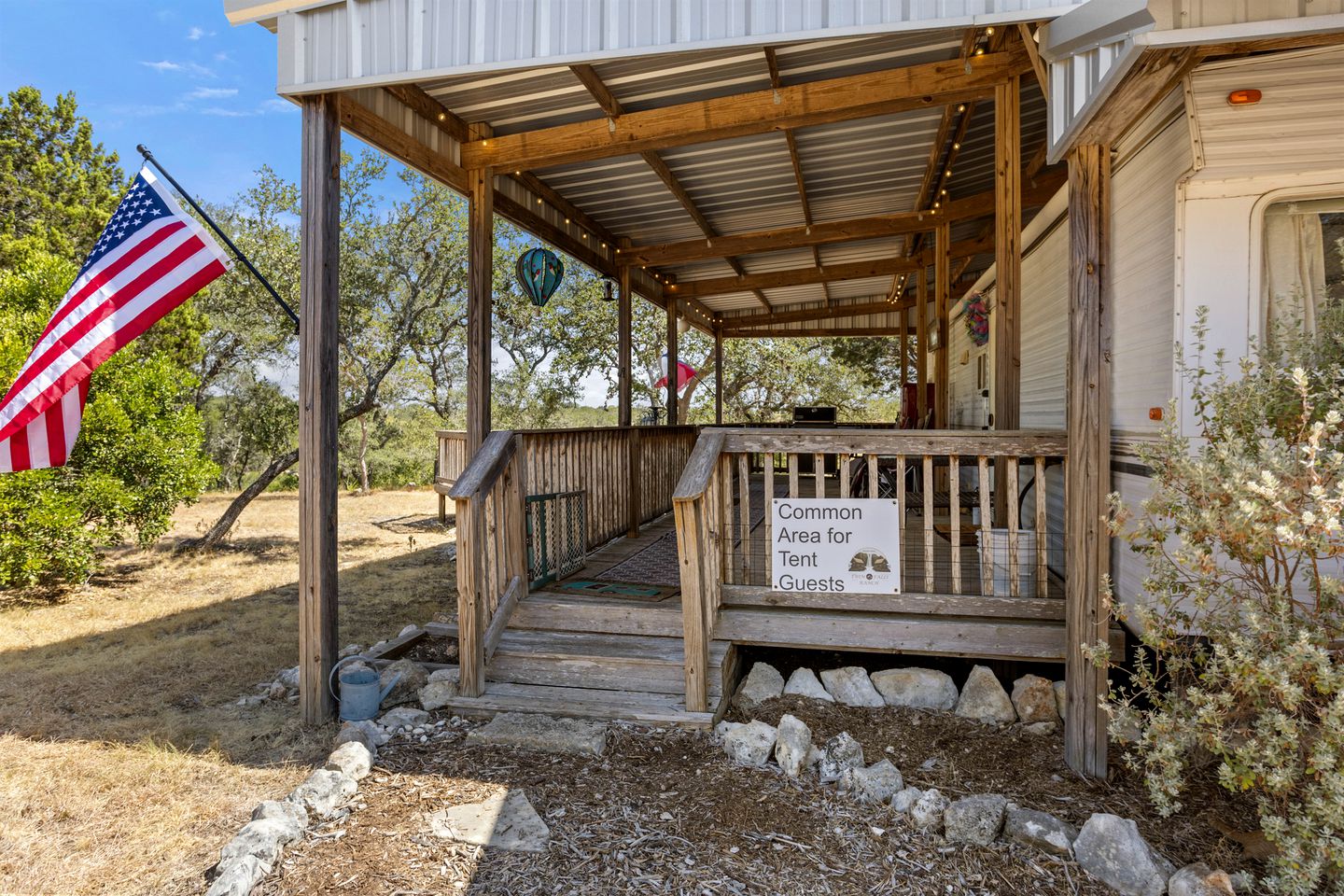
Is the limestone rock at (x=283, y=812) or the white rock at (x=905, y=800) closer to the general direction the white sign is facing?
the white rock

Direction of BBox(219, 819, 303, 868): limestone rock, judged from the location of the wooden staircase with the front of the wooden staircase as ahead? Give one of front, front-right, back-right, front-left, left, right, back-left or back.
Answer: front-right

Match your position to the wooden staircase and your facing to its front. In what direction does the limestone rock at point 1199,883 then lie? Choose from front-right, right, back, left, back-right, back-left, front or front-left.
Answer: front-left

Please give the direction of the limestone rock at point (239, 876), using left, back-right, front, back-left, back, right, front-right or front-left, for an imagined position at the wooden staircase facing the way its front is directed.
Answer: front-right

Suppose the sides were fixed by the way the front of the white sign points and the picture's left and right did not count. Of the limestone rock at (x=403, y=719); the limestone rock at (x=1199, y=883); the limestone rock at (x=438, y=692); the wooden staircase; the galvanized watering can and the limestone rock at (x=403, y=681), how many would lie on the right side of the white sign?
5

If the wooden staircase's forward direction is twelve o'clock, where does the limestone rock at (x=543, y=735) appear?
The limestone rock is roughly at 1 o'clock from the wooden staircase.

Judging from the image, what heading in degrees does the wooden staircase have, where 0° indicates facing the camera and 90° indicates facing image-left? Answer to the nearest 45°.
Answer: approximately 0°

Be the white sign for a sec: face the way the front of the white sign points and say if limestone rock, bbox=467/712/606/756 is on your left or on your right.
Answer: on your right

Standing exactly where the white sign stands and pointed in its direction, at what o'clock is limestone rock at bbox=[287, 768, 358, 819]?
The limestone rock is roughly at 2 o'clock from the white sign.

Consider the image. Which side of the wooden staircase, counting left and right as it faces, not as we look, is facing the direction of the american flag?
right

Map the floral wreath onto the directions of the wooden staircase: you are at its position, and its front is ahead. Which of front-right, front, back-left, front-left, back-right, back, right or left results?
back-left

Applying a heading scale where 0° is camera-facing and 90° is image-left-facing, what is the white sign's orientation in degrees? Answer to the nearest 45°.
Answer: approximately 0°

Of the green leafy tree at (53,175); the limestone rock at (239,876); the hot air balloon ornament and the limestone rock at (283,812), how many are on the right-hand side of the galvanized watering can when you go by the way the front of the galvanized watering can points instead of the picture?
2

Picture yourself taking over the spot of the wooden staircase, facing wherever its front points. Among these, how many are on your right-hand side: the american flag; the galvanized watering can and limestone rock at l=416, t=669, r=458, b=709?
3
